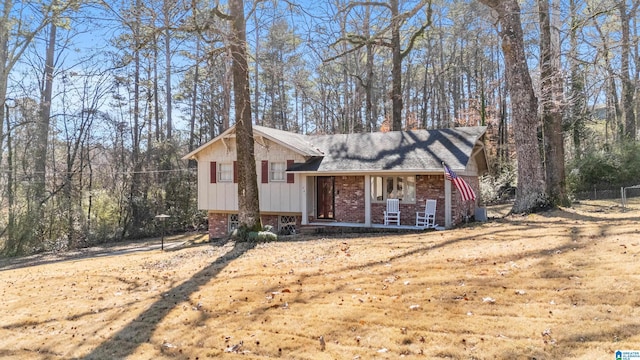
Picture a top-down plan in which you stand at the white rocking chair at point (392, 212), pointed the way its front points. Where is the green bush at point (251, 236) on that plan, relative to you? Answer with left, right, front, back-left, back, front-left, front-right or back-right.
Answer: front-right

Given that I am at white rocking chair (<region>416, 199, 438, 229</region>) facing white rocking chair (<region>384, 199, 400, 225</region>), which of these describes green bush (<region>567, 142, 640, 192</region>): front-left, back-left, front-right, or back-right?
back-right

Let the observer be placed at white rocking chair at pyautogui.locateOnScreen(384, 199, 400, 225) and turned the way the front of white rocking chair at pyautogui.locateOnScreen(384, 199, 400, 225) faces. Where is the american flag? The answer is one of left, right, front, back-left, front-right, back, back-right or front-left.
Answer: front-left

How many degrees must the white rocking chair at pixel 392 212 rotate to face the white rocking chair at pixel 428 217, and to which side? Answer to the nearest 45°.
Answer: approximately 90° to its left

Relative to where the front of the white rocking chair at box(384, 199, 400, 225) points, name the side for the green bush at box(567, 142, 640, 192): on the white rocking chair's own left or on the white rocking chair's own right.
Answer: on the white rocking chair's own left

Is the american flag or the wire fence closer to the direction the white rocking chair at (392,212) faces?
the american flag

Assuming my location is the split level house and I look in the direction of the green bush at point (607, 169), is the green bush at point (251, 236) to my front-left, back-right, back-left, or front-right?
back-right

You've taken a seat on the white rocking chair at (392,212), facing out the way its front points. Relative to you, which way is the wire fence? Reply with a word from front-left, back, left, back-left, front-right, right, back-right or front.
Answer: back-left

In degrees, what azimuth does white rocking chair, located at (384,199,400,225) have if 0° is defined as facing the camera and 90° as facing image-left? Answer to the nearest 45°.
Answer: approximately 0°
